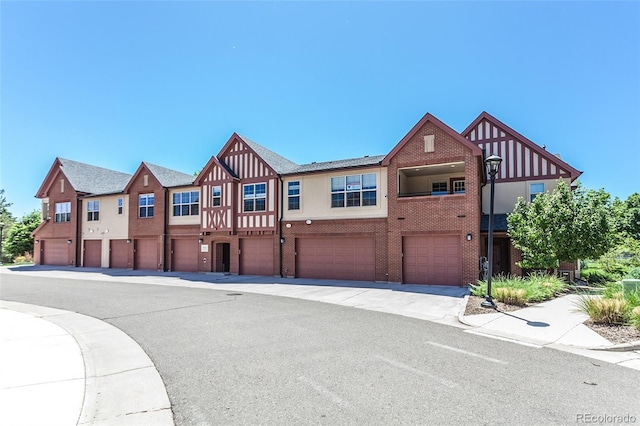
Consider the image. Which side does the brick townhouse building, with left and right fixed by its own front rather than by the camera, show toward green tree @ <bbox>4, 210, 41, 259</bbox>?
right

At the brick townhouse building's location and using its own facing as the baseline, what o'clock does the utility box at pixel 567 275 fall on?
The utility box is roughly at 8 o'clock from the brick townhouse building.

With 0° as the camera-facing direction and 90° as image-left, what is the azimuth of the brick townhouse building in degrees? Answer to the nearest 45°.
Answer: approximately 45°

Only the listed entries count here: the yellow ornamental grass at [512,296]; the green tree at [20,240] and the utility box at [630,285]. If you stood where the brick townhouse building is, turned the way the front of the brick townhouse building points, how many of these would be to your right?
1

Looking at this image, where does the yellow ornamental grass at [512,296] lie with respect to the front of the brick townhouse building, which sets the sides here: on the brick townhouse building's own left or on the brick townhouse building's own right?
on the brick townhouse building's own left

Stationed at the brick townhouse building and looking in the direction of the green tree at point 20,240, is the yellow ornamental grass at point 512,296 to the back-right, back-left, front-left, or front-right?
back-left

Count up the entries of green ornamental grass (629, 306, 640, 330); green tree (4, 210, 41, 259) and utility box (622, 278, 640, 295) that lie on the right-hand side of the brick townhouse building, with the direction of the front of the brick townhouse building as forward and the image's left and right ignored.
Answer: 1

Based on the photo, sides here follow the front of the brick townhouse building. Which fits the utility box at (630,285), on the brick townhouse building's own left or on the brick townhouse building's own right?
on the brick townhouse building's own left

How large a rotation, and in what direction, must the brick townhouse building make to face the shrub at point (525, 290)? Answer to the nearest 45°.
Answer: approximately 90° to its left
